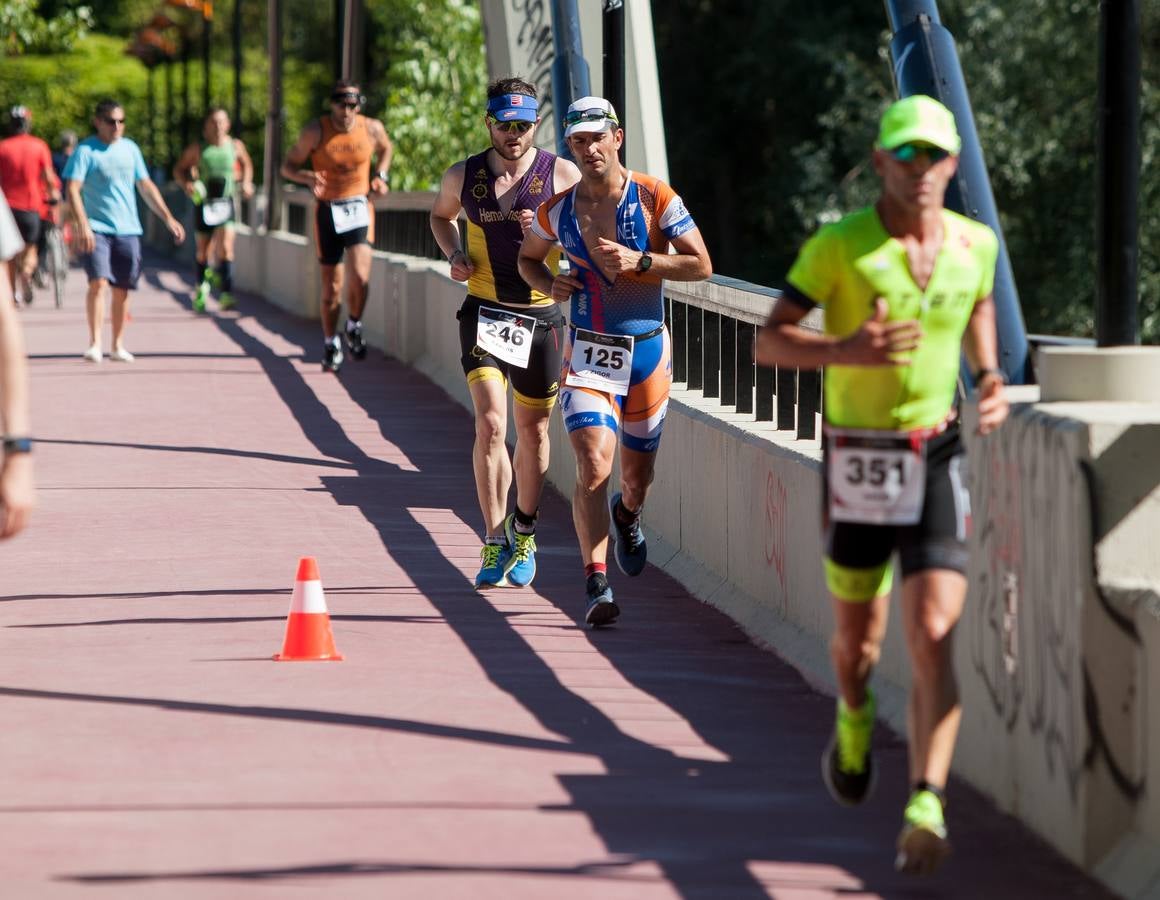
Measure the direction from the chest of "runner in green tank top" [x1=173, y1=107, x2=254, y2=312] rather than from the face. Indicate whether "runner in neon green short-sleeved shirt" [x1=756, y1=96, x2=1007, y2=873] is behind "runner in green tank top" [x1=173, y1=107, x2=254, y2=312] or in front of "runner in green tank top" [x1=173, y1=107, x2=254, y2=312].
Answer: in front

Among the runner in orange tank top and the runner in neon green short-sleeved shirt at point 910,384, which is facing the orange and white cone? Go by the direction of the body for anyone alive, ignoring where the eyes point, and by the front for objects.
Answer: the runner in orange tank top

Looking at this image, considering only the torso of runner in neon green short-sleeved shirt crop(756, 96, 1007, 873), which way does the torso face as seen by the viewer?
toward the camera

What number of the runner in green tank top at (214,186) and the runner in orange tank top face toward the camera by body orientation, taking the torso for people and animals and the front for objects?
2

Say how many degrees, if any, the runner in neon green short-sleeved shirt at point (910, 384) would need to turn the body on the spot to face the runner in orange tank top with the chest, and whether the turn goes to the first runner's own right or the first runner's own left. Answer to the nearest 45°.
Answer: approximately 180°

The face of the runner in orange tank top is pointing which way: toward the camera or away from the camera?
toward the camera

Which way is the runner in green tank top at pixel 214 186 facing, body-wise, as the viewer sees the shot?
toward the camera

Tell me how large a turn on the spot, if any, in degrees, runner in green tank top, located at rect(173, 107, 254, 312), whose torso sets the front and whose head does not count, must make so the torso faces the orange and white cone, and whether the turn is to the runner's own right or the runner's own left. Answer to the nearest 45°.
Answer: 0° — they already face it

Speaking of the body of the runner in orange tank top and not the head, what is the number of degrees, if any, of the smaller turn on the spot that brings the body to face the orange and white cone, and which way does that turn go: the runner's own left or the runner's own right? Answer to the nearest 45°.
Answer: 0° — they already face it

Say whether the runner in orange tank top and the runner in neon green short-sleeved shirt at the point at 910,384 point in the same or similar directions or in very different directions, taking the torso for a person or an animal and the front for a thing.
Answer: same or similar directions

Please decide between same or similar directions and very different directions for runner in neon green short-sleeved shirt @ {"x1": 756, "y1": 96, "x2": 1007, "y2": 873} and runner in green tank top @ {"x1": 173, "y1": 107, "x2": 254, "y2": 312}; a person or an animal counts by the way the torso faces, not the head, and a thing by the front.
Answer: same or similar directions

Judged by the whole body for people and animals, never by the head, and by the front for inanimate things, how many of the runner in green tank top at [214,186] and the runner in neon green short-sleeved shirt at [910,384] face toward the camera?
2

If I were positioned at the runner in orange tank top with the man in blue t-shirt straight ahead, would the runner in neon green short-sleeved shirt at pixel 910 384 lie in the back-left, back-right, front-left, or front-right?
back-left

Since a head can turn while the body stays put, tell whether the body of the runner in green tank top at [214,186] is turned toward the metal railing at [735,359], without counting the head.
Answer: yes

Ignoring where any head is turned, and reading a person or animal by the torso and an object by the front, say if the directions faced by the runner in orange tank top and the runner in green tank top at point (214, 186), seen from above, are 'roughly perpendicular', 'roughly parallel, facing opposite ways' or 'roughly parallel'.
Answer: roughly parallel
